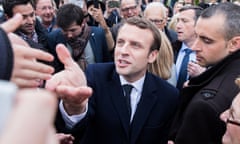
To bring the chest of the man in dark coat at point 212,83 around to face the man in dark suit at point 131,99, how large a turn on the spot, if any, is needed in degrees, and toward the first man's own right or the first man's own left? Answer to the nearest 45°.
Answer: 0° — they already face them

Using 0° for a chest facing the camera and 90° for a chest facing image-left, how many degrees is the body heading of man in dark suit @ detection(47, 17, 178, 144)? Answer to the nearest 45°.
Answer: approximately 45°

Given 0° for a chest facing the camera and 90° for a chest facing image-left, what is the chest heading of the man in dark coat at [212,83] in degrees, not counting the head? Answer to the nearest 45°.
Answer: approximately 90°

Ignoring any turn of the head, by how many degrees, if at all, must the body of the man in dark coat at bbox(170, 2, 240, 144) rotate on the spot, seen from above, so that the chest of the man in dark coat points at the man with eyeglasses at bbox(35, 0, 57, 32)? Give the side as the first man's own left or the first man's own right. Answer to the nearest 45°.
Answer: approximately 45° to the first man's own right

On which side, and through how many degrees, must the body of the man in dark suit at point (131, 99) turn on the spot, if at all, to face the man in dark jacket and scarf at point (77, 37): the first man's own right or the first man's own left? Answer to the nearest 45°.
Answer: approximately 135° to the first man's own right
